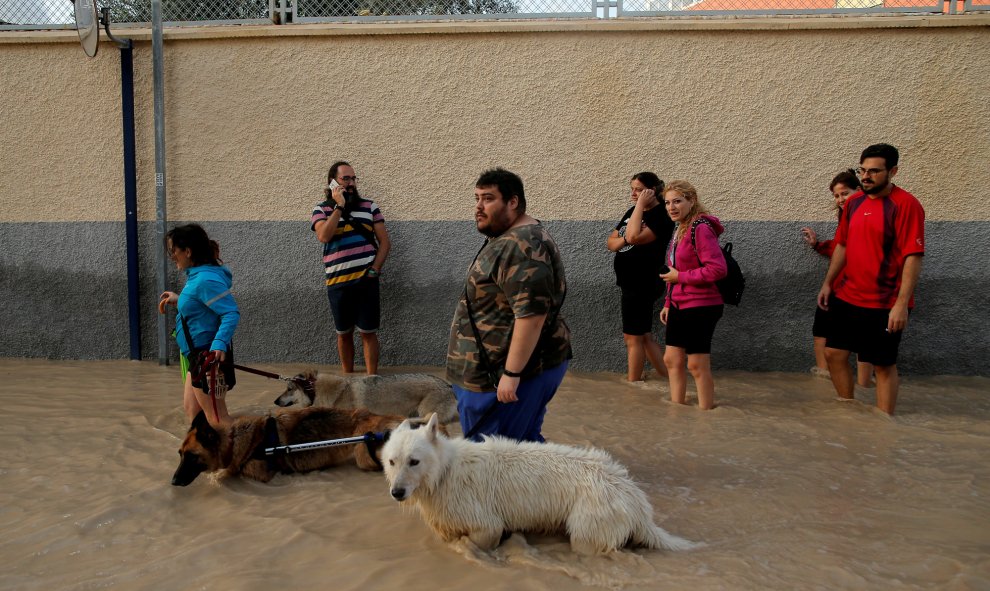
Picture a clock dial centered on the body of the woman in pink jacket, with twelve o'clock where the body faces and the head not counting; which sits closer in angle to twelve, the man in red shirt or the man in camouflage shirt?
the man in camouflage shirt

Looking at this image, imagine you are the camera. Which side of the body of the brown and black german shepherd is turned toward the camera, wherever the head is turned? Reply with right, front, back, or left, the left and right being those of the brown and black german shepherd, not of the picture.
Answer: left

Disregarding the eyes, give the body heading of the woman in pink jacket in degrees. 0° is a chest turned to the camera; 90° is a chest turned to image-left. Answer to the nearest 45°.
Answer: approximately 45°

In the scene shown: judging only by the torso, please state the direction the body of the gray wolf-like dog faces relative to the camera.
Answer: to the viewer's left

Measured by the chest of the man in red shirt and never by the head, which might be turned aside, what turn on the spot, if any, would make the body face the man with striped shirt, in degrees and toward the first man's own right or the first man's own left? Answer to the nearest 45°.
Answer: approximately 45° to the first man's own right

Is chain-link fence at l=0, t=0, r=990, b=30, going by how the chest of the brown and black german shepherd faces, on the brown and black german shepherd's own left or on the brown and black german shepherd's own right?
on the brown and black german shepherd's own right

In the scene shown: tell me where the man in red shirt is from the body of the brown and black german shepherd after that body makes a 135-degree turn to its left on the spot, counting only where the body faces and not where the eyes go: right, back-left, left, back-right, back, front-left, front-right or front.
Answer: front-left
